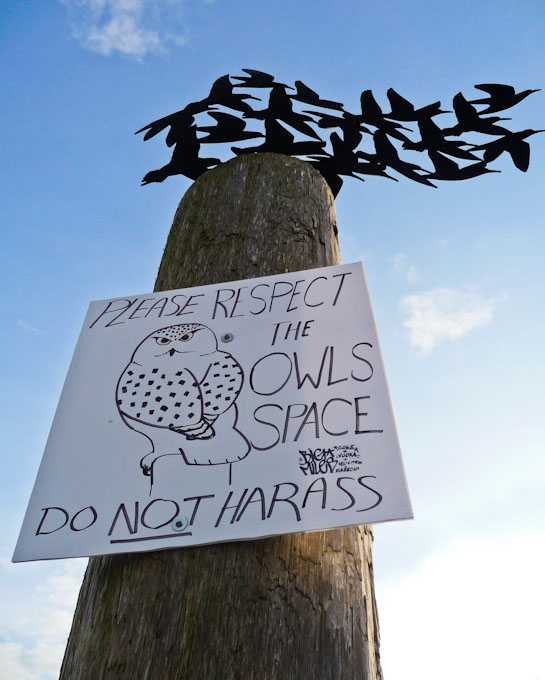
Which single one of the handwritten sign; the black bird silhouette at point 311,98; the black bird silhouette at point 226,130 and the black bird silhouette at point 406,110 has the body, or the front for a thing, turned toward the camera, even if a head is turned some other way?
the handwritten sign
